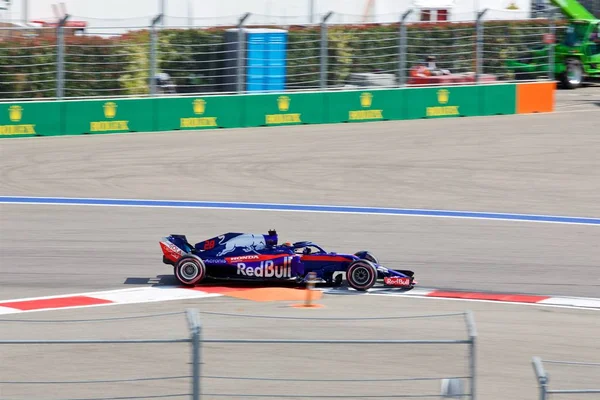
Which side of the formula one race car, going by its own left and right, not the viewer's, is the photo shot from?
right

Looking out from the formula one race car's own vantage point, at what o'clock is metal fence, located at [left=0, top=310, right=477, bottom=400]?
The metal fence is roughly at 3 o'clock from the formula one race car.

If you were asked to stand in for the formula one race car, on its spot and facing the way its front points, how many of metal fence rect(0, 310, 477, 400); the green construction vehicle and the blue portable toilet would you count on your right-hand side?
1

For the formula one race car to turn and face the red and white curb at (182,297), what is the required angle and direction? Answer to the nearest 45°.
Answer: approximately 180°

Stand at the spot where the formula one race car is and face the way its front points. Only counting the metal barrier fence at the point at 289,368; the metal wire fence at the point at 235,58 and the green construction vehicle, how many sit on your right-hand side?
1

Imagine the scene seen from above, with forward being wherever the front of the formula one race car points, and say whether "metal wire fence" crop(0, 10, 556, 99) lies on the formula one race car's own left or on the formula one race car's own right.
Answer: on the formula one race car's own left

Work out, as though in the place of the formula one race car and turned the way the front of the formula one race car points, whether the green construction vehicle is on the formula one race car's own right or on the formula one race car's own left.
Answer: on the formula one race car's own left

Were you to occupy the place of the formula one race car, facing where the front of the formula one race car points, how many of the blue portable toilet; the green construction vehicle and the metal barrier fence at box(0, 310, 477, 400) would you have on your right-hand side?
1

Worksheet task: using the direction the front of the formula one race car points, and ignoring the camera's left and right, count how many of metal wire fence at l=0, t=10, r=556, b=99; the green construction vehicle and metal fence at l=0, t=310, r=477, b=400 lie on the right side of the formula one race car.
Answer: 1

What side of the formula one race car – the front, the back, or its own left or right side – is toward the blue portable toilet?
left

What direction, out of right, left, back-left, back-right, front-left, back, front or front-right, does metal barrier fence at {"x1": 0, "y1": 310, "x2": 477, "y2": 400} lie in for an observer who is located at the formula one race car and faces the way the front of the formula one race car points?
right
